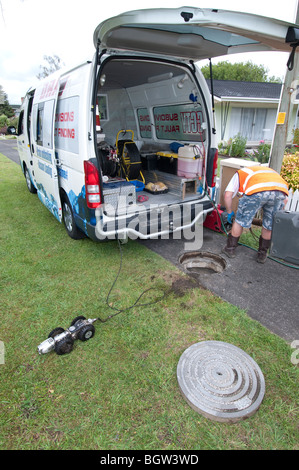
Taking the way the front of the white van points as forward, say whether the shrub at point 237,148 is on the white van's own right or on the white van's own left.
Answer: on the white van's own right

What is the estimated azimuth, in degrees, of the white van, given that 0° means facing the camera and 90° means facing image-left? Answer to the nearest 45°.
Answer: approximately 135°

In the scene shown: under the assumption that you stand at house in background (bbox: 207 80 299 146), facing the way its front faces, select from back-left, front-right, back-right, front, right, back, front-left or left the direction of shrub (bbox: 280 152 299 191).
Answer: front

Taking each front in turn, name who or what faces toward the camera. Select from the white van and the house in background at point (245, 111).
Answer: the house in background

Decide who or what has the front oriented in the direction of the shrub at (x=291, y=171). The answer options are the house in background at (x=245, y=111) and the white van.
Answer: the house in background

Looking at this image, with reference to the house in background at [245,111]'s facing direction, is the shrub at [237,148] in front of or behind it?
in front

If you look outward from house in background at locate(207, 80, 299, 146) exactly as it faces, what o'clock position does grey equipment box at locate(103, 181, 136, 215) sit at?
The grey equipment box is roughly at 12 o'clock from the house in background.

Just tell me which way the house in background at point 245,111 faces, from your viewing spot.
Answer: facing the viewer

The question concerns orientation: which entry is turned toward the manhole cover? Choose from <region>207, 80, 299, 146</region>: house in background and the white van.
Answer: the house in background

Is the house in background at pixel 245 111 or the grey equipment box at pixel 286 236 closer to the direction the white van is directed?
the house in background

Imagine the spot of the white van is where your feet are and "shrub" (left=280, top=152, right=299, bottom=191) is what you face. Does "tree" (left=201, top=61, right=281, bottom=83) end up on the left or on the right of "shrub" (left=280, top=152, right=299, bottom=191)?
left

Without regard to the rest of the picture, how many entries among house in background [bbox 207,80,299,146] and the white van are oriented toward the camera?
1

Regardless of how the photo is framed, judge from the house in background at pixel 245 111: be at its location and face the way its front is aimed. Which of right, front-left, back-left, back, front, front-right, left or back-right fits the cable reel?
front

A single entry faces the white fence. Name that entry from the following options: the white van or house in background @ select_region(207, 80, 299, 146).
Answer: the house in background

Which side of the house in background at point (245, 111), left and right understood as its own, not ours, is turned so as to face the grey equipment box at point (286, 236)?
front

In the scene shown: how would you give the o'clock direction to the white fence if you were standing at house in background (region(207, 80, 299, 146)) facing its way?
The white fence is roughly at 12 o'clock from the house in background.
